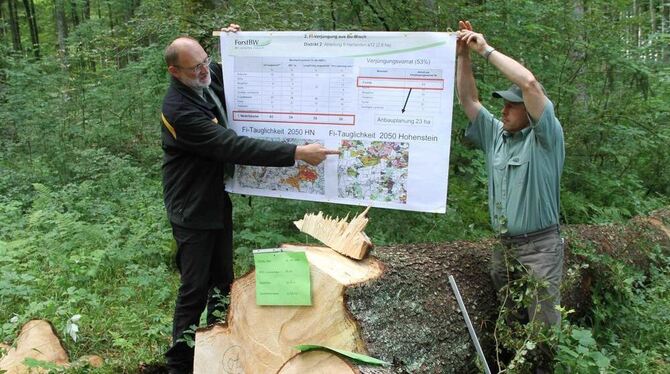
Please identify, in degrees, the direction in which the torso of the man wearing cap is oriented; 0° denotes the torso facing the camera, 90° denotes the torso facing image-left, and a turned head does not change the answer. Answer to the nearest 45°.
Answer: approximately 45°

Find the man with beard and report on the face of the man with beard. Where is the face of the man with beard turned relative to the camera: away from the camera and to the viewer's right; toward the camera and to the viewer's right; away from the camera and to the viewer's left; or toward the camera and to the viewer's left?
toward the camera and to the viewer's right

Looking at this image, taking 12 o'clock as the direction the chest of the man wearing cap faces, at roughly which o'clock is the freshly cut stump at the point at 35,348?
The freshly cut stump is roughly at 1 o'clock from the man wearing cap.

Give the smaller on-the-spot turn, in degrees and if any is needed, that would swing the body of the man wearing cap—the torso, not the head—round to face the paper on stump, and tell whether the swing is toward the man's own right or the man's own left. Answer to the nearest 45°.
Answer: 0° — they already face it

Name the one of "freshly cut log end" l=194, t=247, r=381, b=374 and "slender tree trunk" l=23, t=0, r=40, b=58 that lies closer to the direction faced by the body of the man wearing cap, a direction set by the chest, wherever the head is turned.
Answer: the freshly cut log end

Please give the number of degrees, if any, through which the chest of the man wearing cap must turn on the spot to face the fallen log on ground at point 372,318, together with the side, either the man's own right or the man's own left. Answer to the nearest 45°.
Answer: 0° — they already face it

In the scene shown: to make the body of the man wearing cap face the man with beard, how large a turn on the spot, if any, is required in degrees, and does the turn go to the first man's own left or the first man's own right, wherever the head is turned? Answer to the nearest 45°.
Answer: approximately 45° to the first man's own right
